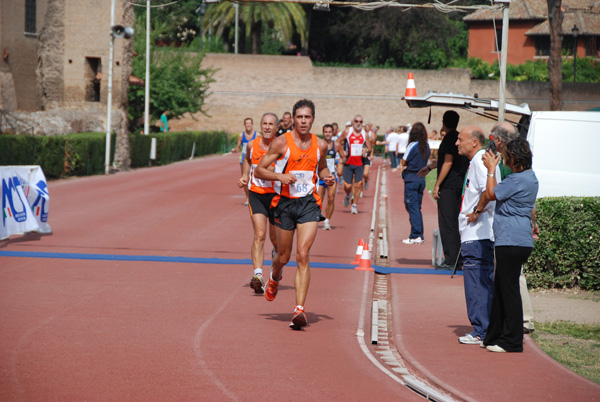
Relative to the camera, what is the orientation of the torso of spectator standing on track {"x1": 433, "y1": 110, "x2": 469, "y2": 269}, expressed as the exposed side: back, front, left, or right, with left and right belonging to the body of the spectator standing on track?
left

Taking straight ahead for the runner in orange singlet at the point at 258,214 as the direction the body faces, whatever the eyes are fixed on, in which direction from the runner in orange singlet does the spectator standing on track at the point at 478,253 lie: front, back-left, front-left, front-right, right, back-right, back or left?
front-left

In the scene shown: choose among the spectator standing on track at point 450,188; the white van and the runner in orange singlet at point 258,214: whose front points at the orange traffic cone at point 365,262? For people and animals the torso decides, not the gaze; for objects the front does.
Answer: the spectator standing on track

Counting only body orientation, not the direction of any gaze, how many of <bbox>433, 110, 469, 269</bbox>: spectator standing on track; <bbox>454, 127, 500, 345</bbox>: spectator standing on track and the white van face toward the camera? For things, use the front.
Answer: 0

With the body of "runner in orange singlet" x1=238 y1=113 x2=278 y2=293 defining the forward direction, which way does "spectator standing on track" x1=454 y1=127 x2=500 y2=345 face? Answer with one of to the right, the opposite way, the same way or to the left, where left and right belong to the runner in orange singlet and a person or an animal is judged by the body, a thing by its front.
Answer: to the right

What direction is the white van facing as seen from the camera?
to the viewer's right

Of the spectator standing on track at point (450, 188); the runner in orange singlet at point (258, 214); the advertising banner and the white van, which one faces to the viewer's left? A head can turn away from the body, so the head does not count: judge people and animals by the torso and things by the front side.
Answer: the spectator standing on track

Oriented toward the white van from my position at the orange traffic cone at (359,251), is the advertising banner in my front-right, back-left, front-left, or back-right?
back-left

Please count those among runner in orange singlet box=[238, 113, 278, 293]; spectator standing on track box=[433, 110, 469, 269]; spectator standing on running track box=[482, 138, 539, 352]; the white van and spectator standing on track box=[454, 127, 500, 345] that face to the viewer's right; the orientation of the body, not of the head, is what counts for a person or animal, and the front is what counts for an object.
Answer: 1

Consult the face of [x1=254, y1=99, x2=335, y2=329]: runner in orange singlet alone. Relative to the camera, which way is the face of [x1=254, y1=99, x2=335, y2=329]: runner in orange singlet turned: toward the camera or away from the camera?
toward the camera

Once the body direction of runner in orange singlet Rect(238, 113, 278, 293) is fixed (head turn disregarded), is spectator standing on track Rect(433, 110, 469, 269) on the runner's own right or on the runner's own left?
on the runner's own left

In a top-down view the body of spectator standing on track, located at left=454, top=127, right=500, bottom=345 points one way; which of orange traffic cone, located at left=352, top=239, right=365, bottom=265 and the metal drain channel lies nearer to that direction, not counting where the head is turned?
the metal drain channel

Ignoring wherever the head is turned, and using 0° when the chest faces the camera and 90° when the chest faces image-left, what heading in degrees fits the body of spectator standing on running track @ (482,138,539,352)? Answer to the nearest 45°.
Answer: approximately 135°

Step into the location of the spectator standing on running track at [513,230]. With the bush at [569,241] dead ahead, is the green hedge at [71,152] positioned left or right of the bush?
left

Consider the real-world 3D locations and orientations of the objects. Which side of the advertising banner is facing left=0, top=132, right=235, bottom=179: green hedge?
back

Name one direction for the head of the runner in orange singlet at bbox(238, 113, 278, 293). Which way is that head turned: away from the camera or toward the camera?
toward the camera

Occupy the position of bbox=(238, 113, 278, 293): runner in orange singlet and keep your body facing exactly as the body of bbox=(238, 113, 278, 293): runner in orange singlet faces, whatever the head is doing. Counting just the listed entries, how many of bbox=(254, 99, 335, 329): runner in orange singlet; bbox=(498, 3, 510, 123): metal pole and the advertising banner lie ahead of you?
1

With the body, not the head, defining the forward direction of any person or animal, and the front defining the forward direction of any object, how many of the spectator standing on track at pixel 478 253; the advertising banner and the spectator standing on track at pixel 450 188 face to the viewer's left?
2

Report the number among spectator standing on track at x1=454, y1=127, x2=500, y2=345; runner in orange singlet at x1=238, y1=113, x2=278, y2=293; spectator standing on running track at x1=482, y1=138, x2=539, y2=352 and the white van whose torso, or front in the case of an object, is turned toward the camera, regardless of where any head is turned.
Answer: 1
